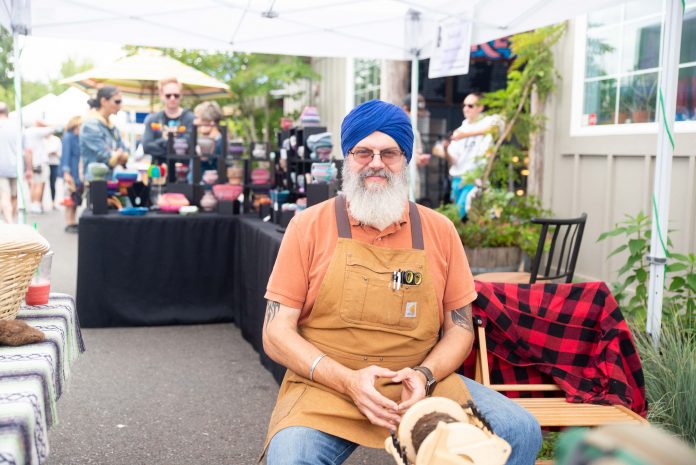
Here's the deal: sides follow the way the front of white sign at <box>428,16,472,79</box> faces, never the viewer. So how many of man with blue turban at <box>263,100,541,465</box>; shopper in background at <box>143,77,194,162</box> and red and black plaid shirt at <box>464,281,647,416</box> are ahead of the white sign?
2

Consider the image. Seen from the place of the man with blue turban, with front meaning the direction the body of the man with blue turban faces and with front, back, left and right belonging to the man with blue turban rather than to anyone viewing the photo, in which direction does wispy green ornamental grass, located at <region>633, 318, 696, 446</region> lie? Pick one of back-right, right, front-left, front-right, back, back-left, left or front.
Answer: back-left

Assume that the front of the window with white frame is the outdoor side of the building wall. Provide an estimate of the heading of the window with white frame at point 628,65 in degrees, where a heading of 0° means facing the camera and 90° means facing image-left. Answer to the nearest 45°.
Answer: approximately 45°

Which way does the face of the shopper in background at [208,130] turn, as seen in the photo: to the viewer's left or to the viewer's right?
to the viewer's left

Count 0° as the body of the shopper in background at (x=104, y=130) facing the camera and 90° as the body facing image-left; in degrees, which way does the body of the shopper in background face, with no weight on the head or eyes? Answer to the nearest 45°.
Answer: approximately 315°

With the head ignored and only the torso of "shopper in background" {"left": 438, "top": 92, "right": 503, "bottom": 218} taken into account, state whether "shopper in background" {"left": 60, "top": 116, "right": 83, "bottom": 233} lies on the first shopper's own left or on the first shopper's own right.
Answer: on the first shopper's own right

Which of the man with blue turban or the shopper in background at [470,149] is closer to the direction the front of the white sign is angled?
the man with blue turban

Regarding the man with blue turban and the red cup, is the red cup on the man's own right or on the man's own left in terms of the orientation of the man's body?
on the man's own right

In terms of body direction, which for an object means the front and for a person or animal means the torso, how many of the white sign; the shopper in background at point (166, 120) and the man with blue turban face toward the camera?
3
